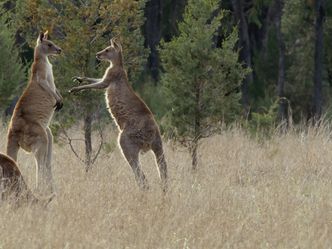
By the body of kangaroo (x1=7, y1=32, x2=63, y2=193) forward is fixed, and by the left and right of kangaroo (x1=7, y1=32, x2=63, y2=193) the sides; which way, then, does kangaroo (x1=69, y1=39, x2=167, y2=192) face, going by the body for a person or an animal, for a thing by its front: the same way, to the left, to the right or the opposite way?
the opposite way

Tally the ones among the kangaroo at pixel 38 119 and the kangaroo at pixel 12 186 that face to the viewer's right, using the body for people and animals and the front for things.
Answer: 1

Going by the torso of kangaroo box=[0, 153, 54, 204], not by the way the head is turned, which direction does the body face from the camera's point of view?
to the viewer's left

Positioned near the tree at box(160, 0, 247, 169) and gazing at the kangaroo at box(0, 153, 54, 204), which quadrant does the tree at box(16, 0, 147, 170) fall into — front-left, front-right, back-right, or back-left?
front-right

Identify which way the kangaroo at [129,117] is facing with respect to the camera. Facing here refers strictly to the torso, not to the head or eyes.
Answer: to the viewer's left

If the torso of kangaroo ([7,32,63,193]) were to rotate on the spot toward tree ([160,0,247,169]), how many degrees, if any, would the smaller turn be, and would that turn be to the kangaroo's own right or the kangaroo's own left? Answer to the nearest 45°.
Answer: approximately 45° to the kangaroo's own left

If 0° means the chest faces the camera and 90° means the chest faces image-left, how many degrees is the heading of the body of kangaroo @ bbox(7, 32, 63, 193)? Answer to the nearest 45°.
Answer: approximately 270°

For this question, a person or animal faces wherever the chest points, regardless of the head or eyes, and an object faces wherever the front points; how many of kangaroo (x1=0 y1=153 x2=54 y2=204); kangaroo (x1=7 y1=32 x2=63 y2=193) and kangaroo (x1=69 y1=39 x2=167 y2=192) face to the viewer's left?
2

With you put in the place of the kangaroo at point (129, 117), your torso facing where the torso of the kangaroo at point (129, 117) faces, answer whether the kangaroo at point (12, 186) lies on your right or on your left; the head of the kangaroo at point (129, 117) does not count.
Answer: on your left

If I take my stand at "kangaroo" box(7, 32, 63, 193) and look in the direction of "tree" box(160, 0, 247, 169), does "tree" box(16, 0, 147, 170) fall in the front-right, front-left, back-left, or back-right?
front-left

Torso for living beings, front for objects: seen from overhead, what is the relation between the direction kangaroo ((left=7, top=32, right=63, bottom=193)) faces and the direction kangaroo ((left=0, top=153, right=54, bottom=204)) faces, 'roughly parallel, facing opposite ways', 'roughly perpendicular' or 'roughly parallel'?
roughly parallel, facing opposite ways

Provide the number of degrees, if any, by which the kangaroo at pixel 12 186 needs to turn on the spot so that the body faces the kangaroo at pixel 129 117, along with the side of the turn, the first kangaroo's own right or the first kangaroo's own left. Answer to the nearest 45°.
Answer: approximately 135° to the first kangaroo's own right

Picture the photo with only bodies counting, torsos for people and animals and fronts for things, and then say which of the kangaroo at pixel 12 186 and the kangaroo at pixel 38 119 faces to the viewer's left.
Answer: the kangaroo at pixel 12 186

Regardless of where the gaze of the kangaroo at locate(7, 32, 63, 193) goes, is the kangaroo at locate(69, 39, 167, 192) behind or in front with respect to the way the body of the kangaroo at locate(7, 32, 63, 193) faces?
in front
